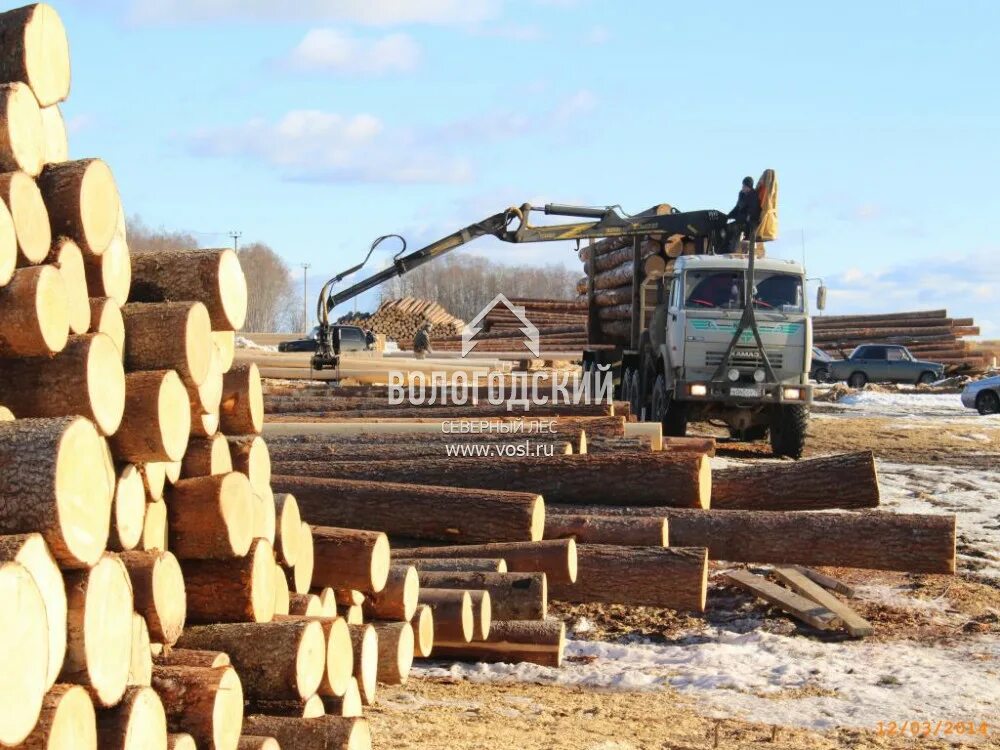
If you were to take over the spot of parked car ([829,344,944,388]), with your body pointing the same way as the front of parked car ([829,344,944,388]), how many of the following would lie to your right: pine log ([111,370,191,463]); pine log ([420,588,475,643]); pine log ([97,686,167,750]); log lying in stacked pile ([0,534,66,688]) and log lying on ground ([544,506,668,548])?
5

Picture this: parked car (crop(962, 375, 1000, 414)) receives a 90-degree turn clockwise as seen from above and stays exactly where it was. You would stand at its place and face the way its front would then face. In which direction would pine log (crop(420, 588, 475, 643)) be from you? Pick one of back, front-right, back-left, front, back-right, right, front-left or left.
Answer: back

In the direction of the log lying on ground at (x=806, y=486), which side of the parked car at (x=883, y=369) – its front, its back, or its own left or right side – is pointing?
right

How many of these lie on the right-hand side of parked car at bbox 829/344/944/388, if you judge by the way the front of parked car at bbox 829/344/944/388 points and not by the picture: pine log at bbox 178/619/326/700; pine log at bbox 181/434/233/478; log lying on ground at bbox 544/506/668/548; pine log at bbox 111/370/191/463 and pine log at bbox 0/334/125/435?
5

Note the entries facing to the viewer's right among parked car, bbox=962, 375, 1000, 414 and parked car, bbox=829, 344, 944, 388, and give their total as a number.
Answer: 1

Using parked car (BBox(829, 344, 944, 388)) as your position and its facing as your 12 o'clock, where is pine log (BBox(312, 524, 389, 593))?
The pine log is roughly at 3 o'clock from the parked car.

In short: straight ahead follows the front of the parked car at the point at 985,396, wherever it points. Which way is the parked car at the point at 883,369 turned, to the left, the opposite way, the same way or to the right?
the opposite way

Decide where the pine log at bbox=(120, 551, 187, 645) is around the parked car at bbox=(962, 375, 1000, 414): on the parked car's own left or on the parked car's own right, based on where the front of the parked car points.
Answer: on the parked car's own left

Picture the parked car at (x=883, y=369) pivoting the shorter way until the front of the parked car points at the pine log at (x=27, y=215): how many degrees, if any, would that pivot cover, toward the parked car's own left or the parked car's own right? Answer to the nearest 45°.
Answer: approximately 90° to the parked car's own right

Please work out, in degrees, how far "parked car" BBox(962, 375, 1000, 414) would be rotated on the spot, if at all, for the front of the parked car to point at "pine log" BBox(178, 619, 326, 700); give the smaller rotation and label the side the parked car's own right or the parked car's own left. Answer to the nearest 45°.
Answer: approximately 90° to the parked car's own left

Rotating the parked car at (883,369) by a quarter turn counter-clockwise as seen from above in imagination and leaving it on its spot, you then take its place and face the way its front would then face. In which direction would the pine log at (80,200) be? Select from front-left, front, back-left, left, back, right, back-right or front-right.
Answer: back

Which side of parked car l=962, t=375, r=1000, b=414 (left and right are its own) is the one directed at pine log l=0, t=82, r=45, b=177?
left

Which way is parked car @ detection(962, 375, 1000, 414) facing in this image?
to the viewer's left

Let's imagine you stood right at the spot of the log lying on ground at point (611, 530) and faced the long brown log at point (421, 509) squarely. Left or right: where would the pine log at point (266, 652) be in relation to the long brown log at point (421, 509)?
left

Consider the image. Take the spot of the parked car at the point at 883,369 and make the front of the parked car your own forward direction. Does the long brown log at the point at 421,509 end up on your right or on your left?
on your right

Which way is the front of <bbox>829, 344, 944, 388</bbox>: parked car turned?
to the viewer's right

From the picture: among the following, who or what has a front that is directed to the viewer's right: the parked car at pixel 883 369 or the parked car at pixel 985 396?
the parked car at pixel 883 369
